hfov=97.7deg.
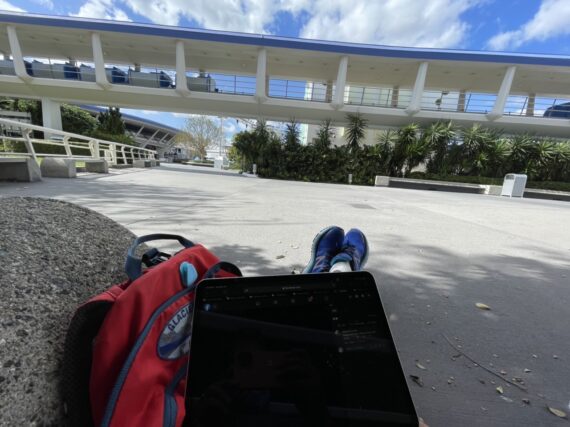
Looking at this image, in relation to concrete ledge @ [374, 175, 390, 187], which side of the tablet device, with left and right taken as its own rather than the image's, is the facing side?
back

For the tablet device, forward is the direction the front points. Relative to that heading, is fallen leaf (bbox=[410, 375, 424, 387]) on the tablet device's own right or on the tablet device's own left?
on the tablet device's own left

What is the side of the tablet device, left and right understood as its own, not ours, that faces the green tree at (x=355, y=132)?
back

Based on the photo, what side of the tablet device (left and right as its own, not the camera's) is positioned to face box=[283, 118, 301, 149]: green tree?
back

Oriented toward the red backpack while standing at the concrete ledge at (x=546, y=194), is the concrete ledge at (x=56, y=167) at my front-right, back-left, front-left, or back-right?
front-right

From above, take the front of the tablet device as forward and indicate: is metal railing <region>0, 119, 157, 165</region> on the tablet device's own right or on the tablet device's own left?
on the tablet device's own right

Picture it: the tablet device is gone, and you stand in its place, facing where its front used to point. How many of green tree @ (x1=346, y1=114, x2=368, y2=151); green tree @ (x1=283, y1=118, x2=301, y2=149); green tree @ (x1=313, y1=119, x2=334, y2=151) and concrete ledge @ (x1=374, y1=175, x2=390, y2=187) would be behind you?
4

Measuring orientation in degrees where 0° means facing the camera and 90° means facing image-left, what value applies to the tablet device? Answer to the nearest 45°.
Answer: approximately 0°

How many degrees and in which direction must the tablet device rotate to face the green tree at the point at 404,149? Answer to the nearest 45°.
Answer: approximately 180°

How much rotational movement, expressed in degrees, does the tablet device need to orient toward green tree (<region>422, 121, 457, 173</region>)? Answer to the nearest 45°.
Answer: approximately 135° to its left

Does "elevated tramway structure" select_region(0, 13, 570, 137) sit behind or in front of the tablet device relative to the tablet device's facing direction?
behind

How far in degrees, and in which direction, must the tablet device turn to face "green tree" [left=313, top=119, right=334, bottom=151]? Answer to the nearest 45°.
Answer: approximately 180°

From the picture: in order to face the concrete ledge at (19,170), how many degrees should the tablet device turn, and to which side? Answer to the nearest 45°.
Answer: approximately 135° to its right
